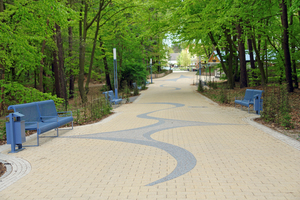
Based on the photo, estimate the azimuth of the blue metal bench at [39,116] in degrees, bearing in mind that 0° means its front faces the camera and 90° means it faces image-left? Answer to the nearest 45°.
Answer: approximately 315°
